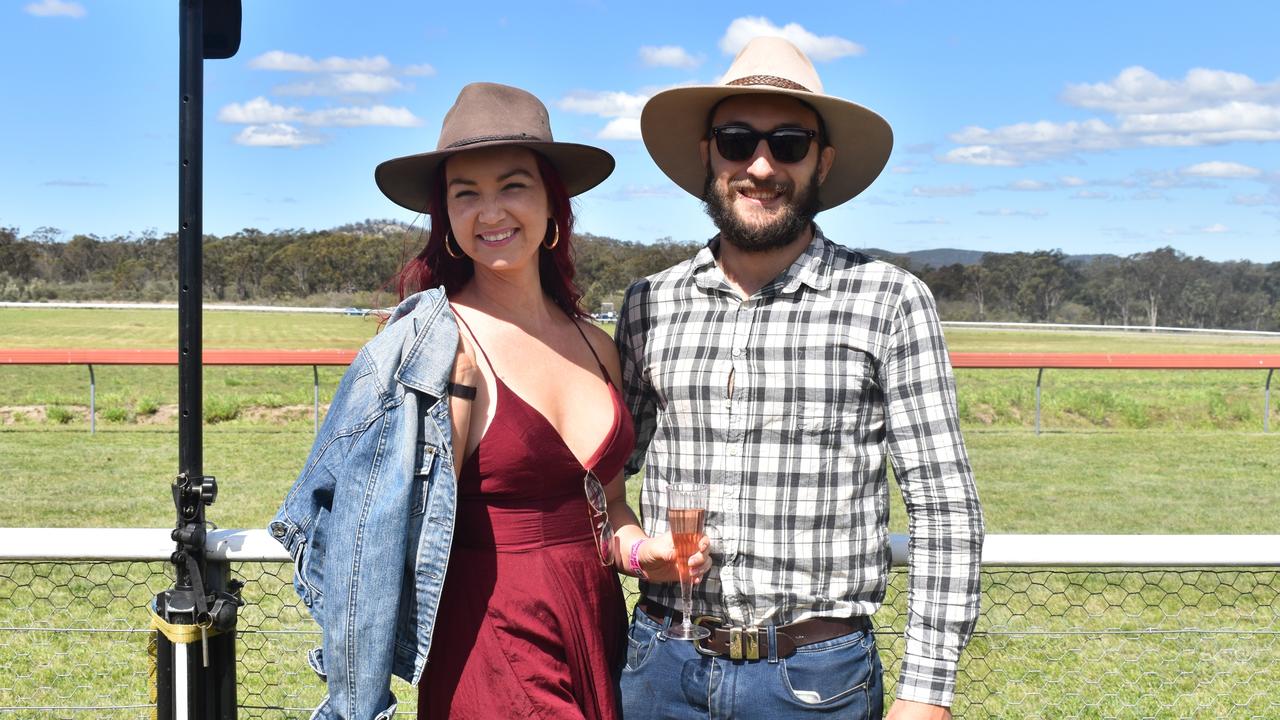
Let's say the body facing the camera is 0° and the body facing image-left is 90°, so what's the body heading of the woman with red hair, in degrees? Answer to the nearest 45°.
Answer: approximately 315°

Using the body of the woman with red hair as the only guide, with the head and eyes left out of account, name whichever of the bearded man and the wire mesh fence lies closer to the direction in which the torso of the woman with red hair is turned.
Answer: the bearded man

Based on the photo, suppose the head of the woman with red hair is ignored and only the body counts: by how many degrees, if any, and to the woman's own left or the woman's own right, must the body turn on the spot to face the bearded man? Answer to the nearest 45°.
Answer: approximately 45° to the woman's own left

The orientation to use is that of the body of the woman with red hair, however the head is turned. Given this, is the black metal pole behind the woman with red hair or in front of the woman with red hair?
behind

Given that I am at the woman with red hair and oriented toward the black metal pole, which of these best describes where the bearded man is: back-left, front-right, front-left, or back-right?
back-right

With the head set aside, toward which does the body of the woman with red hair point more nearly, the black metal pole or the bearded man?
the bearded man
